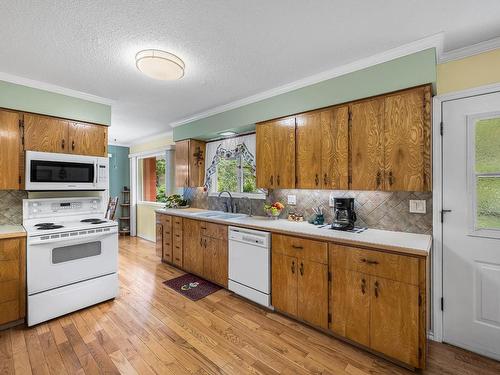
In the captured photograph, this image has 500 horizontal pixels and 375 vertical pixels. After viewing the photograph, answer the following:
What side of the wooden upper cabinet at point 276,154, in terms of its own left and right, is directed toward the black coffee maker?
left

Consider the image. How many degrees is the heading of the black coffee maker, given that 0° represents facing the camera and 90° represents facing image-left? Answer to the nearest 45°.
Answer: approximately 45°

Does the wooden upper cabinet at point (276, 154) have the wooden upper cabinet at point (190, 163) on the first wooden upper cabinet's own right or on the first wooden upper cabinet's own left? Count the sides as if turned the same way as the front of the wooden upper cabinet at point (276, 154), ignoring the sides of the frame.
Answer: on the first wooden upper cabinet's own right

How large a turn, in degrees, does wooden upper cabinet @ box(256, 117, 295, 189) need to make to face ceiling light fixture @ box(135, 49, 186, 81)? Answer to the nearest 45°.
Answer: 0° — it already faces it

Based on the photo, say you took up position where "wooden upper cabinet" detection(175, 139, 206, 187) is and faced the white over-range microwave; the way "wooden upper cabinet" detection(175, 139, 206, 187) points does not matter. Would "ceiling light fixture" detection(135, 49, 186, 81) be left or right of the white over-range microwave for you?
left

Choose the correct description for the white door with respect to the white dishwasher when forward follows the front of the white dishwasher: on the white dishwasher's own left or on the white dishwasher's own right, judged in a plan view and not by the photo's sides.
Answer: on the white dishwasher's own left

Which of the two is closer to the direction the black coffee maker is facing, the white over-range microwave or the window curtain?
the white over-range microwave

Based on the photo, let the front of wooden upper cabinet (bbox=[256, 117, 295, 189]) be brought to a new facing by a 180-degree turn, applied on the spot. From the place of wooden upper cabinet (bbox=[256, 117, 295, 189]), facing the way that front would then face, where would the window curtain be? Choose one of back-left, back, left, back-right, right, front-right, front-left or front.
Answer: left

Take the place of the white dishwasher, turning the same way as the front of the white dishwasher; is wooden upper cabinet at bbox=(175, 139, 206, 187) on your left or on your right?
on your right

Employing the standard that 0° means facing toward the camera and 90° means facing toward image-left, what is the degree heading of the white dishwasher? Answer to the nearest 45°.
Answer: approximately 45°
